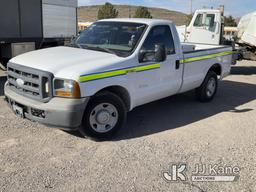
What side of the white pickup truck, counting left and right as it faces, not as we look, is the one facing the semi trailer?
right

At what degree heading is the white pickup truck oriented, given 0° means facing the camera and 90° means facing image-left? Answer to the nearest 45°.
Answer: approximately 45°

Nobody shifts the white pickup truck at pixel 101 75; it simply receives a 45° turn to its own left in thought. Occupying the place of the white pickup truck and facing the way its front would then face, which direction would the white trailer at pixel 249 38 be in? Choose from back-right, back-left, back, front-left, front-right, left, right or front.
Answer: back-left
